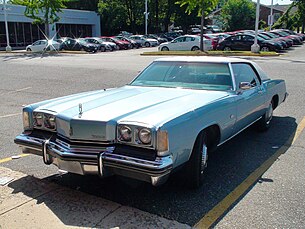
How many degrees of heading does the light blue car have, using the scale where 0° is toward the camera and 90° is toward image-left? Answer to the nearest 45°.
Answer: approximately 45°

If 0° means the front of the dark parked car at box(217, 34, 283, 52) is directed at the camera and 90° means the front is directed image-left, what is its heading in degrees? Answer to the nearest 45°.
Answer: approximately 270°

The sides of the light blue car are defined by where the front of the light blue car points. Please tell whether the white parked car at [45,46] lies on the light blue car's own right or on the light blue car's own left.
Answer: on the light blue car's own right

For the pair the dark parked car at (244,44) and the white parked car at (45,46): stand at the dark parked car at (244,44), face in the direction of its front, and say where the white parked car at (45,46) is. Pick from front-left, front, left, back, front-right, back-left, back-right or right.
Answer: back
